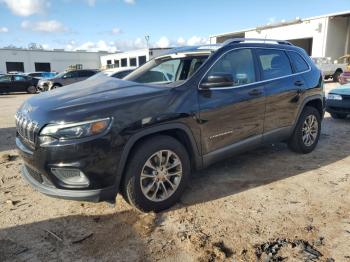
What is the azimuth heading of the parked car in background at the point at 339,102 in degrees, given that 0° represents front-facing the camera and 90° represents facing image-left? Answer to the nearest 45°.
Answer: approximately 45°

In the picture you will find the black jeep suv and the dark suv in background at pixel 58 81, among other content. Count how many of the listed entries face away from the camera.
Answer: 0

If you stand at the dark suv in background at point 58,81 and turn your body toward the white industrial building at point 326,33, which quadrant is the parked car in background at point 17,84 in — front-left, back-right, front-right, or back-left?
back-left

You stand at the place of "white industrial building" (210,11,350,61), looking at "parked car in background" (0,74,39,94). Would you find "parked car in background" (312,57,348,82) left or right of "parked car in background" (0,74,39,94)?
left

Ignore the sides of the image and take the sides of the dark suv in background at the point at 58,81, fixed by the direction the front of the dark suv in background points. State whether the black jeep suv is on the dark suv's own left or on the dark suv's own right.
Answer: on the dark suv's own left

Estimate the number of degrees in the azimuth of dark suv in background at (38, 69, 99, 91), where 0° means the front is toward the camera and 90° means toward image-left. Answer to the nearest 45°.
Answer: approximately 45°

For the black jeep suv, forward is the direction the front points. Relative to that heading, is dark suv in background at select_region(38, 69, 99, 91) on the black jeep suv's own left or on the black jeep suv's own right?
on the black jeep suv's own right

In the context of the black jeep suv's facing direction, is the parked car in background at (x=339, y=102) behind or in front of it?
behind

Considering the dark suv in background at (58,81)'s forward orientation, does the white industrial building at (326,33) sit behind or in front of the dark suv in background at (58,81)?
behind
